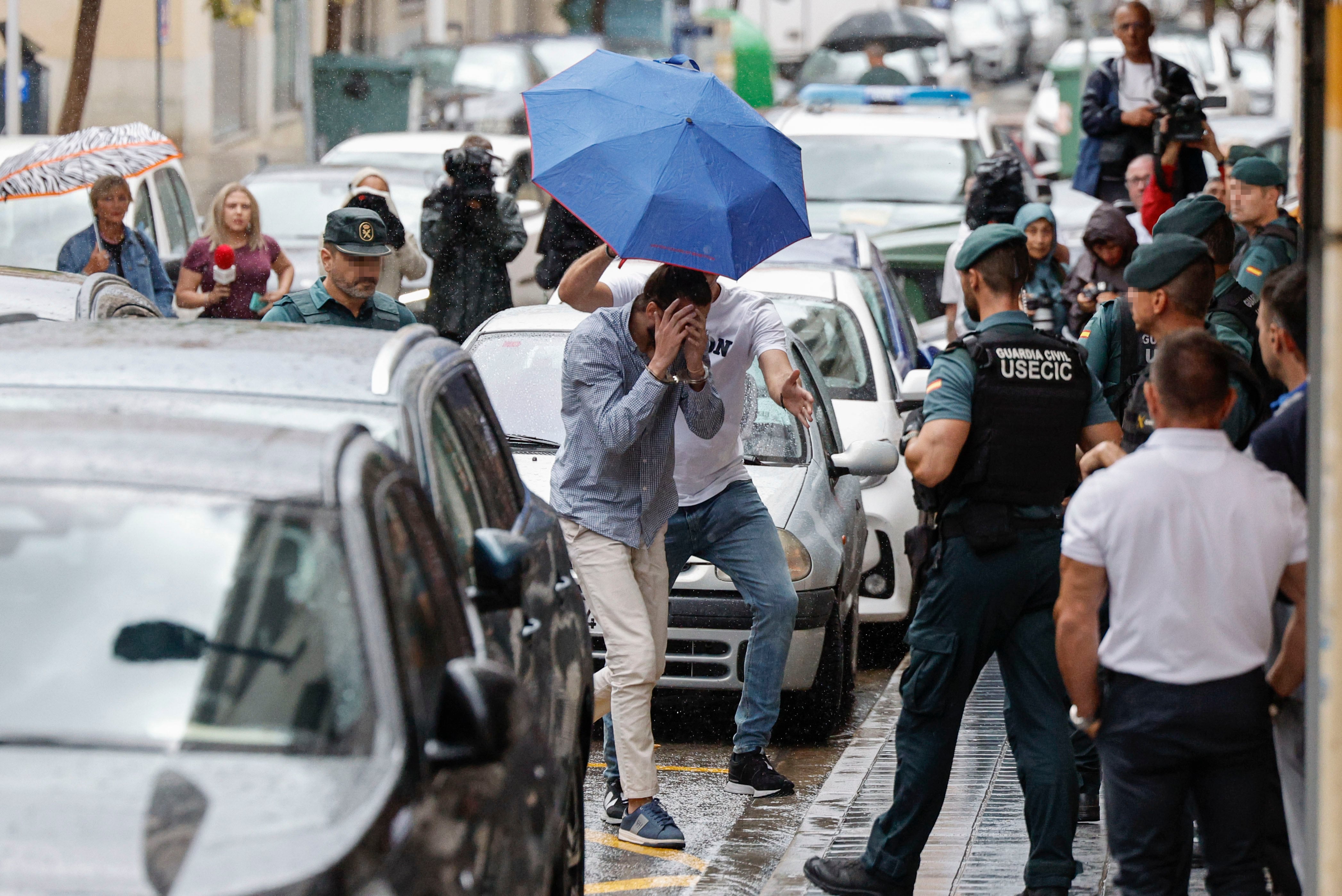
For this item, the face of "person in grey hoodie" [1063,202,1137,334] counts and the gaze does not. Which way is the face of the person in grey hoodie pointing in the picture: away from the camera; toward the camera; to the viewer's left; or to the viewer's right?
toward the camera

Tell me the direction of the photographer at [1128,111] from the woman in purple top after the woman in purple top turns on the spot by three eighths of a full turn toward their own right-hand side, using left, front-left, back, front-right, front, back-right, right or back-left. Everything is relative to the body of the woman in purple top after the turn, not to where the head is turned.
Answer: back-right

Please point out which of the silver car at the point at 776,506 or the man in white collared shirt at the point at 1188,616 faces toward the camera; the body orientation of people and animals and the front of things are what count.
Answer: the silver car

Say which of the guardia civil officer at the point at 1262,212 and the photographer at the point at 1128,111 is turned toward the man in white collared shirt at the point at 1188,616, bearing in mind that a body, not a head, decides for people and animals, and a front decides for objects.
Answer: the photographer

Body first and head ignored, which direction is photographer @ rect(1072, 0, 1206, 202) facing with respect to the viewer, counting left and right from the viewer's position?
facing the viewer

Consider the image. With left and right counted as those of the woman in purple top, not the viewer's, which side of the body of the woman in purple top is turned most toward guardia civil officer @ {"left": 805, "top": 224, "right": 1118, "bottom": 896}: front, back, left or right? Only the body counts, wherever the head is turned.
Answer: front

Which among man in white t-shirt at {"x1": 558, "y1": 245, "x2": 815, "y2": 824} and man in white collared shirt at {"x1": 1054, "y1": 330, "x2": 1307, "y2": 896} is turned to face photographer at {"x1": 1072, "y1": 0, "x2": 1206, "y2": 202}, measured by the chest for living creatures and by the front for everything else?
man in white collared shirt at {"x1": 1054, "y1": 330, "x2": 1307, "y2": 896}

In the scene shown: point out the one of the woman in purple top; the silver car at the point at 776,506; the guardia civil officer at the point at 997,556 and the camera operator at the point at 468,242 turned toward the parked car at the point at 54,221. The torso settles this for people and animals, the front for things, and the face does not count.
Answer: the guardia civil officer

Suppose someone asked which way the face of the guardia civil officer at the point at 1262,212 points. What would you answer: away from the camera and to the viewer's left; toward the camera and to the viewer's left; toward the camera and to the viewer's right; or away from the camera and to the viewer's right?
toward the camera and to the viewer's left

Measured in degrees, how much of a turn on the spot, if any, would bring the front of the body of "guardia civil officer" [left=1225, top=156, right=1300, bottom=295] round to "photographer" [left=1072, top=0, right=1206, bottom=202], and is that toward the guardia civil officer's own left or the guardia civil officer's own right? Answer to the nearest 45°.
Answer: approximately 90° to the guardia civil officer's own right

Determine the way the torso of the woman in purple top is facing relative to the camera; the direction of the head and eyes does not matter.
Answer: toward the camera

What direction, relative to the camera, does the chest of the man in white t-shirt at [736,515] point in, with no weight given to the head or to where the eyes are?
toward the camera

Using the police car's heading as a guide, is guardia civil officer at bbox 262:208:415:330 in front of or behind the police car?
in front

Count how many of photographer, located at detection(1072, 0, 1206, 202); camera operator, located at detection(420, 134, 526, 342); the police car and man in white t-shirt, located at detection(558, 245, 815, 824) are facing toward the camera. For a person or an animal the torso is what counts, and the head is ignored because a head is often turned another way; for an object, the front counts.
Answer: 4

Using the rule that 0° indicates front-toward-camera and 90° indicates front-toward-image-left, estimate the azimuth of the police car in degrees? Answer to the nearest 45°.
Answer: approximately 0°

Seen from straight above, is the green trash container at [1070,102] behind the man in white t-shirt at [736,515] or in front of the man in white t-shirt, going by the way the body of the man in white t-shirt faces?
behind

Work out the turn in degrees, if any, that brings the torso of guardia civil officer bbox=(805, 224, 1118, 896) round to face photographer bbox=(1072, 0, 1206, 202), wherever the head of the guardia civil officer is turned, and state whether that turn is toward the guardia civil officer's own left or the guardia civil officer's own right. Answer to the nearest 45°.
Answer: approximately 45° to the guardia civil officer's own right

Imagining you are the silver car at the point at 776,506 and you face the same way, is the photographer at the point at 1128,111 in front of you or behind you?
behind
